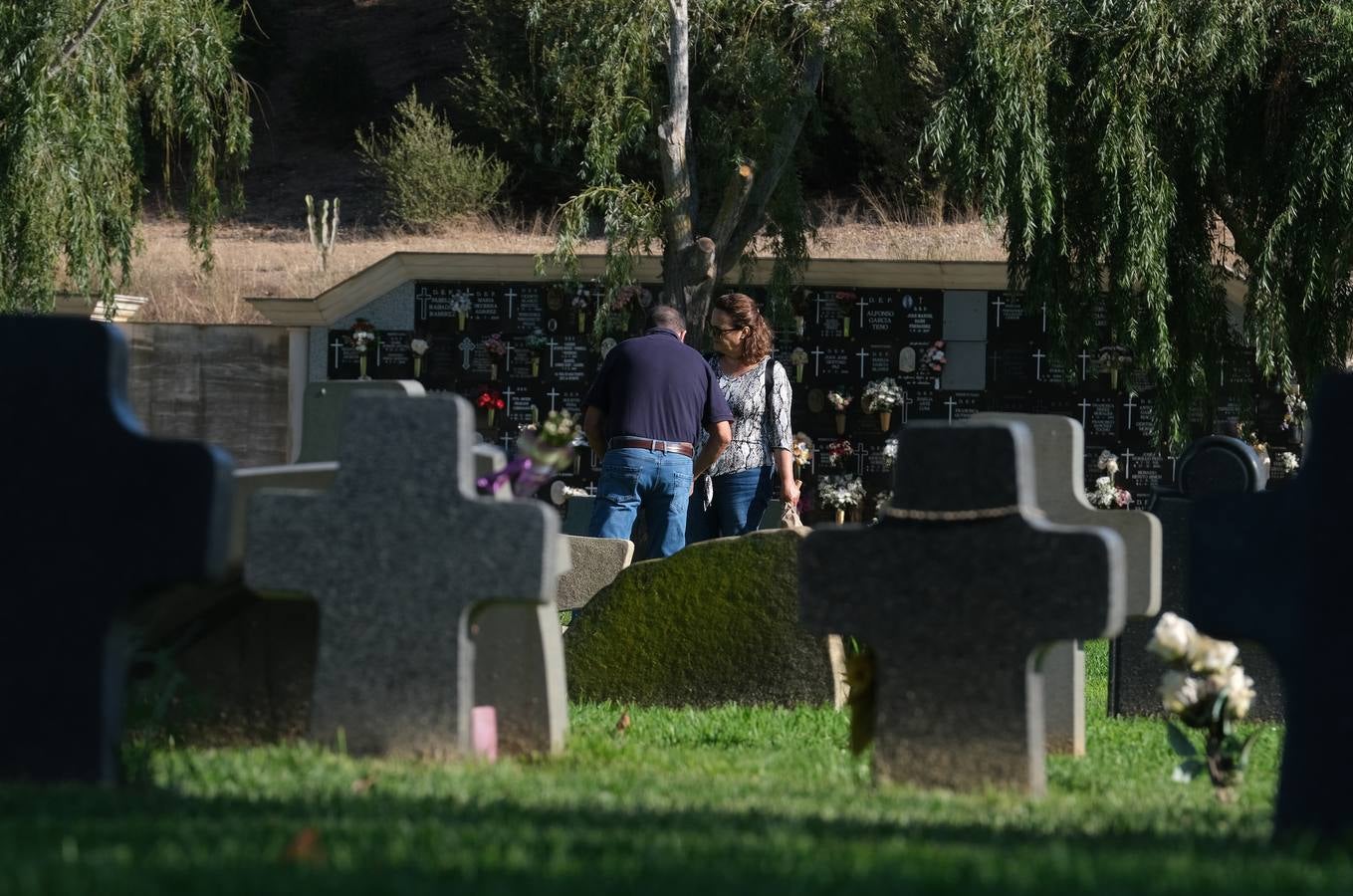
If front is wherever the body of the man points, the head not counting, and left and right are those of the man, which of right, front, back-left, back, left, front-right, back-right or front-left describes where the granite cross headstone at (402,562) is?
back

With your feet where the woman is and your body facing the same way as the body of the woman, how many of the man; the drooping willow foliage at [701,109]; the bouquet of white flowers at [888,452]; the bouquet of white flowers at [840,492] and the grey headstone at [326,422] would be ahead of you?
2

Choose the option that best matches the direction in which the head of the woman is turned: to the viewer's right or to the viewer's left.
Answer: to the viewer's left

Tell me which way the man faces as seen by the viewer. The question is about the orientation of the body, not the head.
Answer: away from the camera

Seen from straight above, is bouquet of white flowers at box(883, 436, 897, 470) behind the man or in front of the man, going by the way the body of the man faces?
in front

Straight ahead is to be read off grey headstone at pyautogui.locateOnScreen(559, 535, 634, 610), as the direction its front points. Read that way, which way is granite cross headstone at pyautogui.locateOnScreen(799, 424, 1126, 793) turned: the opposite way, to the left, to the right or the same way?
the same way
